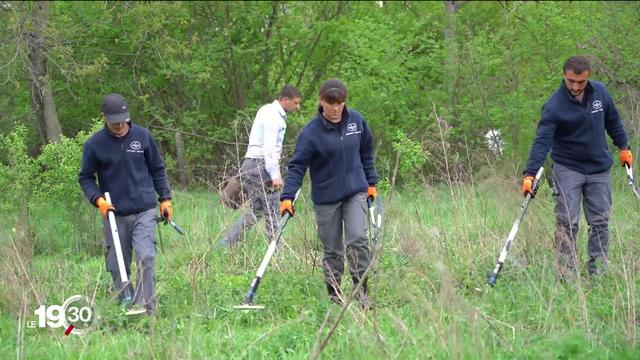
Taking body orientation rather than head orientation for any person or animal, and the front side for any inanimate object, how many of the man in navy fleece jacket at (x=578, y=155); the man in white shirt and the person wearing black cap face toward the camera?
2

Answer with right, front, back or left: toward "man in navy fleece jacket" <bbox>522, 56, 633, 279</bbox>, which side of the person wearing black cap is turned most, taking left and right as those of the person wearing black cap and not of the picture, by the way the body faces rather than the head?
left

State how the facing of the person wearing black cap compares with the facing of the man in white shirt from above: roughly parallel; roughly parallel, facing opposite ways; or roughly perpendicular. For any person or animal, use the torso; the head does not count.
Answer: roughly perpendicular

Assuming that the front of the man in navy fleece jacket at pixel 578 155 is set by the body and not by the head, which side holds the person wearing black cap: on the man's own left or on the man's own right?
on the man's own right

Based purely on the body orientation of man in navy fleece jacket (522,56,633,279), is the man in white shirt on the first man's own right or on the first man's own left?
on the first man's own right

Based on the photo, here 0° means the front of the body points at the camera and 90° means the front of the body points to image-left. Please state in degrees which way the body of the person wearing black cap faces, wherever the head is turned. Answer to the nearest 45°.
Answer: approximately 0°
